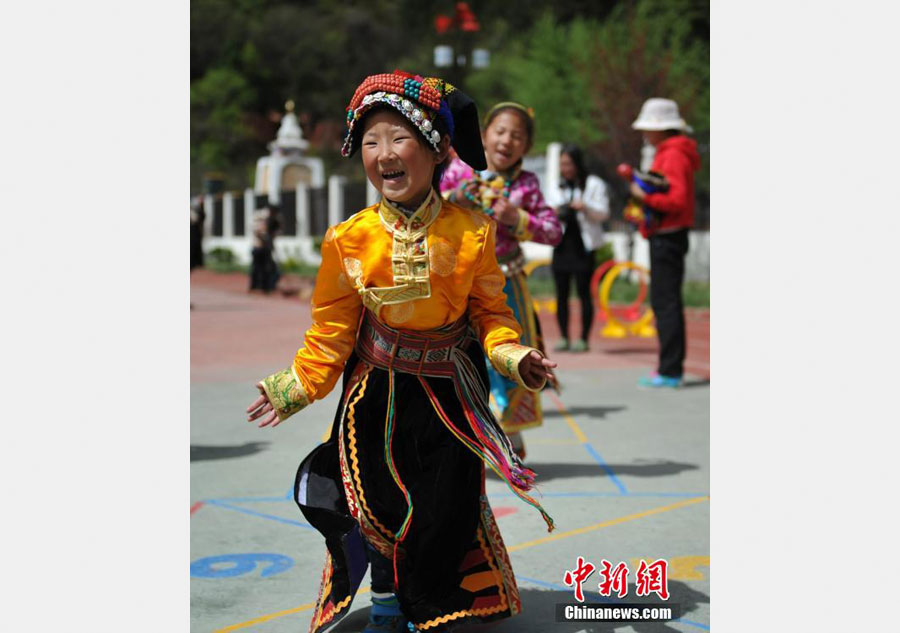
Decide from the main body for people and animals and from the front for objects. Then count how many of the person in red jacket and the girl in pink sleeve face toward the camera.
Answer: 1

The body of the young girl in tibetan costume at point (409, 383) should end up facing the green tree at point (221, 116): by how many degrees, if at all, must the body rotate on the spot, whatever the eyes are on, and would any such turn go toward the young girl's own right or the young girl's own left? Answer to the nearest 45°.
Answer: approximately 180°

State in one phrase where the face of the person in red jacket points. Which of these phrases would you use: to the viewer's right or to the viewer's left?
to the viewer's left

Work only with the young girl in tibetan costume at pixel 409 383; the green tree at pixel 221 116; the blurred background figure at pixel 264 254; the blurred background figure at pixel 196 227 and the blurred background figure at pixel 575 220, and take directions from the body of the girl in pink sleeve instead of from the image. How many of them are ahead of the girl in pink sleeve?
1

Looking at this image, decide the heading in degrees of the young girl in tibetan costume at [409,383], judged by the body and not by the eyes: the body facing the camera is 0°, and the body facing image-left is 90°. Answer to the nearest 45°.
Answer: approximately 0°

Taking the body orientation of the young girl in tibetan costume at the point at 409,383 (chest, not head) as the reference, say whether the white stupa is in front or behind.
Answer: behind

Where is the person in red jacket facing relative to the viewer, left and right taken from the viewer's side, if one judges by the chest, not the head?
facing to the left of the viewer

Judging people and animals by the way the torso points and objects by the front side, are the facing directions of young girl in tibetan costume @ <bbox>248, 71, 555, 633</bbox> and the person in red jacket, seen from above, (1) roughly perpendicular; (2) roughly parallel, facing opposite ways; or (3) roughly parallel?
roughly perpendicular

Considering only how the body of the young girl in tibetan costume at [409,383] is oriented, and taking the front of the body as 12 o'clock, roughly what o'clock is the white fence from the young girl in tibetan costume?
The white fence is roughly at 6 o'clock from the young girl in tibetan costume.
